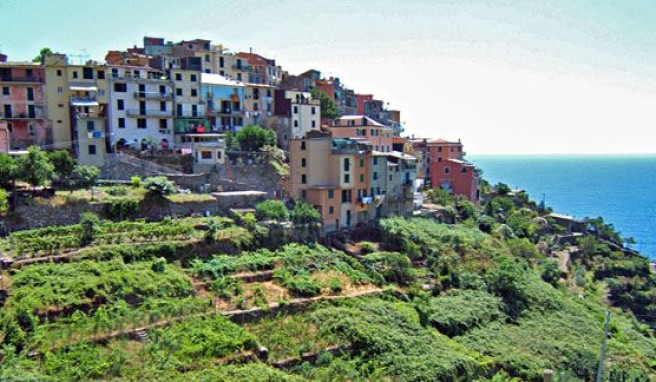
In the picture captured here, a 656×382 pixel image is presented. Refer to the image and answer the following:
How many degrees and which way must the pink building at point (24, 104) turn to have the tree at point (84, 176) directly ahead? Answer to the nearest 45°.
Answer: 0° — it already faces it

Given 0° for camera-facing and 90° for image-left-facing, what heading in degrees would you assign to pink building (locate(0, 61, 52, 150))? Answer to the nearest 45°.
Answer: approximately 0°

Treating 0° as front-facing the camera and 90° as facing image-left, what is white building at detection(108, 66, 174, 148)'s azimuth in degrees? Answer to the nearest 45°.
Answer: approximately 0°

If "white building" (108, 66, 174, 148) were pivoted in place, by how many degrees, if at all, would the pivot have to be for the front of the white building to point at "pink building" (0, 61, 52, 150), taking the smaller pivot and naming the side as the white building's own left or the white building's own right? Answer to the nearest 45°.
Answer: approximately 90° to the white building's own right

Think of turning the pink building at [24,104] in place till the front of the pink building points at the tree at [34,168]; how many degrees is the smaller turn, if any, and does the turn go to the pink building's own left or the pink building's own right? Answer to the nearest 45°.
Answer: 0° — it already faces it

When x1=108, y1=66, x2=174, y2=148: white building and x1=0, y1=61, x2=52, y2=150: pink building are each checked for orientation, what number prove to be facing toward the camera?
2

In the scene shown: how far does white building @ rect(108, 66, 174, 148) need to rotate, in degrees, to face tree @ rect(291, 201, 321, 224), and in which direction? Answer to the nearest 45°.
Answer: approximately 45° to its left
